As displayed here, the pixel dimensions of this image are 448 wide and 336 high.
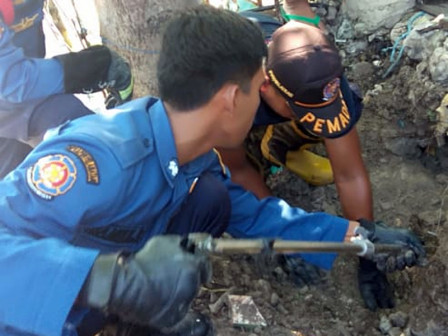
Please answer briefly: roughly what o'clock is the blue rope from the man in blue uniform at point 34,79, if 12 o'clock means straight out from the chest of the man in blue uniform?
The blue rope is roughly at 12 o'clock from the man in blue uniform.

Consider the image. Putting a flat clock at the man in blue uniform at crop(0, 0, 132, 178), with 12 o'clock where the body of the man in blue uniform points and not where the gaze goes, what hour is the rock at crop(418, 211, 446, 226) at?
The rock is roughly at 1 o'clock from the man in blue uniform.

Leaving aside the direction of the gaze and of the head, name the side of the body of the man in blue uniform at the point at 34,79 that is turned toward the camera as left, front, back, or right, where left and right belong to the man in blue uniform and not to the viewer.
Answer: right

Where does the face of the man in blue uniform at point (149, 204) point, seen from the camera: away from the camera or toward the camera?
away from the camera

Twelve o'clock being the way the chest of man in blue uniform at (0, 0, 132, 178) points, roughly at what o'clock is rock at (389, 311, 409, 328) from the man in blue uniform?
The rock is roughly at 2 o'clock from the man in blue uniform.

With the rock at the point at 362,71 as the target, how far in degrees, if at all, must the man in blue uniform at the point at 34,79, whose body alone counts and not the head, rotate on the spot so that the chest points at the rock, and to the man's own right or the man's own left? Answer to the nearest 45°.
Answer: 0° — they already face it

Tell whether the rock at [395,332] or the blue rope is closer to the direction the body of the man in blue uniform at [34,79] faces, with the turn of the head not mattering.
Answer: the blue rope

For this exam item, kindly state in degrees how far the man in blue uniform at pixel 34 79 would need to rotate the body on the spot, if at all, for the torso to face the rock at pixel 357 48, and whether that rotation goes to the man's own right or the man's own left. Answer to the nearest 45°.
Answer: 0° — they already face it

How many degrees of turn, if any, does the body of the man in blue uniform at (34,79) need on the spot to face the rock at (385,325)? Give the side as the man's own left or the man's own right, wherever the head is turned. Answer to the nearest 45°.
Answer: approximately 45° to the man's own right

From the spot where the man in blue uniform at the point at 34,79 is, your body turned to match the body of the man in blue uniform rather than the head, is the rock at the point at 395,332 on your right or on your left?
on your right

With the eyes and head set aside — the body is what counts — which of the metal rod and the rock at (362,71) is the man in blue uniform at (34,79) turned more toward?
the rock

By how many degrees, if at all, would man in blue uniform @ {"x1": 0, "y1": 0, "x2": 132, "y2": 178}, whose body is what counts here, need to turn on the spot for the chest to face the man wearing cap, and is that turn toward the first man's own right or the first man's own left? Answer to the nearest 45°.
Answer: approximately 45° to the first man's own right

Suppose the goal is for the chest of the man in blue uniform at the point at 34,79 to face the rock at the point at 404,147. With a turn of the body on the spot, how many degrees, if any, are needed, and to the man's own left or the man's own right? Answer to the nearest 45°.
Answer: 0° — they already face it

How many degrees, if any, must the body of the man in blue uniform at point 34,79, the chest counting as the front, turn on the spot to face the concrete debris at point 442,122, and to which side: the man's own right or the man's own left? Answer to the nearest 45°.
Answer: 0° — they already face it

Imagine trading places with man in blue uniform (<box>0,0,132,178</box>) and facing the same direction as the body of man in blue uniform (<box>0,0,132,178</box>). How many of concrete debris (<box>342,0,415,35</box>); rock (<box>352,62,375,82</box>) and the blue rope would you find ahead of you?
3
